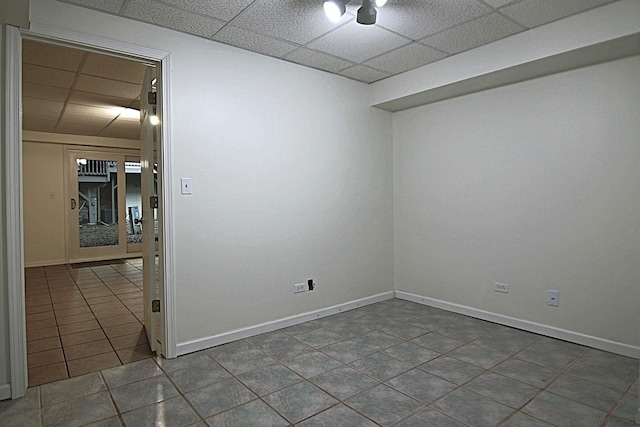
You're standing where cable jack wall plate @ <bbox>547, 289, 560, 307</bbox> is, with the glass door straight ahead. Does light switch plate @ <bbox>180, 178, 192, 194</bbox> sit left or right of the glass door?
left

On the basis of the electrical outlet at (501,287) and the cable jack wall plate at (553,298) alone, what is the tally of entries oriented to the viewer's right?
0

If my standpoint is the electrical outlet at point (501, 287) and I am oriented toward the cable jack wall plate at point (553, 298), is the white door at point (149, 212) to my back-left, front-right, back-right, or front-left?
back-right

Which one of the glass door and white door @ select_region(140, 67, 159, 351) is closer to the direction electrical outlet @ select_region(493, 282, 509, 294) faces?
the white door

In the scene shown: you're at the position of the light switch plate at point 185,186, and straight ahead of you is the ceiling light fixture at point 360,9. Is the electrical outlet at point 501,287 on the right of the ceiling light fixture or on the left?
left

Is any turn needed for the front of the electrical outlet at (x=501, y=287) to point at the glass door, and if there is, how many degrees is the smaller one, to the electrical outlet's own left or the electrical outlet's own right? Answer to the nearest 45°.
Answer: approximately 45° to the electrical outlet's own right

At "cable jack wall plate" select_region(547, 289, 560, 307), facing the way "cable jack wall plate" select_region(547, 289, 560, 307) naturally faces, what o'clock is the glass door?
The glass door is roughly at 3 o'clock from the cable jack wall plate.

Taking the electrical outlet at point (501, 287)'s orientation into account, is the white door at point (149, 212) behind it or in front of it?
in front

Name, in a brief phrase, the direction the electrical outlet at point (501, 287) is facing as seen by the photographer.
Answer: facing the viewer and to the left of the viewer

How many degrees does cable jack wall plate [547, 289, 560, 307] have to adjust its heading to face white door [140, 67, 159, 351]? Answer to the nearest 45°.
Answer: approximately 45° to its right

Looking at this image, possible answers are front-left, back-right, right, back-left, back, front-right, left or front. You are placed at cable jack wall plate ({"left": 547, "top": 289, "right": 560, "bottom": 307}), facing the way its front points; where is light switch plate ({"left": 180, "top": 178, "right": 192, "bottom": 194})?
front-right

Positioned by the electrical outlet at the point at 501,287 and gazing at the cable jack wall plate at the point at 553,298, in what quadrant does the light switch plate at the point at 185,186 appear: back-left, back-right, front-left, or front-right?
back-right
